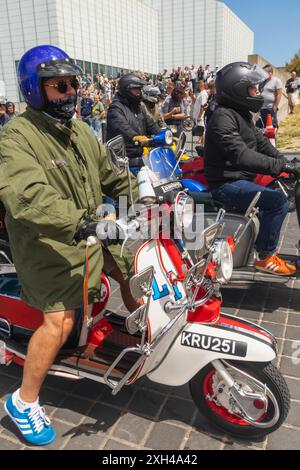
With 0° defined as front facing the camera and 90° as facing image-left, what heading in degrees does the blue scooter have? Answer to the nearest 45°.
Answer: approximately 315°

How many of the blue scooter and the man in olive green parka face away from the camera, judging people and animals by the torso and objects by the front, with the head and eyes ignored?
0

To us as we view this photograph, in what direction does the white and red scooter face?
facing the viewer and to the right of the viewer

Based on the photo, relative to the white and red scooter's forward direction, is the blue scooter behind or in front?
behind

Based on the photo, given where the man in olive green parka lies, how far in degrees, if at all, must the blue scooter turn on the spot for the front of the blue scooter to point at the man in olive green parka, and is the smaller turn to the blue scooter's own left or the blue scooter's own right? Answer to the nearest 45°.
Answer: approximately 90° to the blue scooter's own right

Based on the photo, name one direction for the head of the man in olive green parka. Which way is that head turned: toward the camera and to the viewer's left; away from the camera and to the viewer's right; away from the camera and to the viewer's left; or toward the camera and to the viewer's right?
toward the camera and to the viewer's right

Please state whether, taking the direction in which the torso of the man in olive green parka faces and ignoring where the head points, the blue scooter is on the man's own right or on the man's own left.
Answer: on the man's own left
